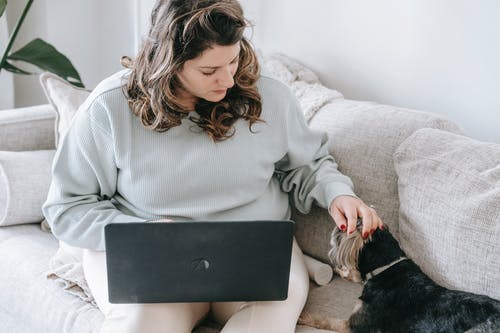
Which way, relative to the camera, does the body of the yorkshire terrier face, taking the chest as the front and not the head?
to the viewer's left

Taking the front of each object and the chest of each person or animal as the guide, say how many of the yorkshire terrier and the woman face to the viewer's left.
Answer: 1

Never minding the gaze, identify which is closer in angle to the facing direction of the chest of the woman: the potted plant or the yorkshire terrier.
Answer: the yorkshire terrier

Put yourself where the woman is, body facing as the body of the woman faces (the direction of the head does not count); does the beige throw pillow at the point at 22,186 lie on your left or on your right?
on your right

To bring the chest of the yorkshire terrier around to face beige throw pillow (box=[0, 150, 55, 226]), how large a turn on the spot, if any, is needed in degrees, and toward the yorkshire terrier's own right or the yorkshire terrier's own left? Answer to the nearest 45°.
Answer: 0° — it already faces it

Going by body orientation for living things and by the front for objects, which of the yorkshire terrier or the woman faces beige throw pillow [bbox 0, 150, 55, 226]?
the yorkshire terrier

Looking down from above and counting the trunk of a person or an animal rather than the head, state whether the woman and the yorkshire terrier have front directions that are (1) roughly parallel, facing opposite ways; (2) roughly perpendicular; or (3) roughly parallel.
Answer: roughly perpendicular

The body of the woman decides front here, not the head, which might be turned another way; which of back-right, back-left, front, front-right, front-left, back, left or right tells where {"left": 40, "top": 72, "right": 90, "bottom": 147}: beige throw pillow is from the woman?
back-right

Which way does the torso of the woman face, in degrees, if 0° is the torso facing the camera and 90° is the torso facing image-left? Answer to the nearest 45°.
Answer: approximately 0°

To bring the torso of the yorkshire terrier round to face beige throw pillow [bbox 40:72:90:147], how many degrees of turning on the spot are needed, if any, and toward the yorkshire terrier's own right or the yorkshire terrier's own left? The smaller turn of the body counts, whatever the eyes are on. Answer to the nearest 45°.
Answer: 0° — it already faces it

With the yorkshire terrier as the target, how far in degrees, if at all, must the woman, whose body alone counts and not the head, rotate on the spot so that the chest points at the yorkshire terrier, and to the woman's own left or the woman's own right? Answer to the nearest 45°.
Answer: approximately 90° to the woman's own left

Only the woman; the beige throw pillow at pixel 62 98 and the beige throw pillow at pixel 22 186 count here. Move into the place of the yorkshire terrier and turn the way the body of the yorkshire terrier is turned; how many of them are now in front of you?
3

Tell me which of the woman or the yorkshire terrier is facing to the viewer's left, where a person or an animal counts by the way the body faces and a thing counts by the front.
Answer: the yorkshire terrier
